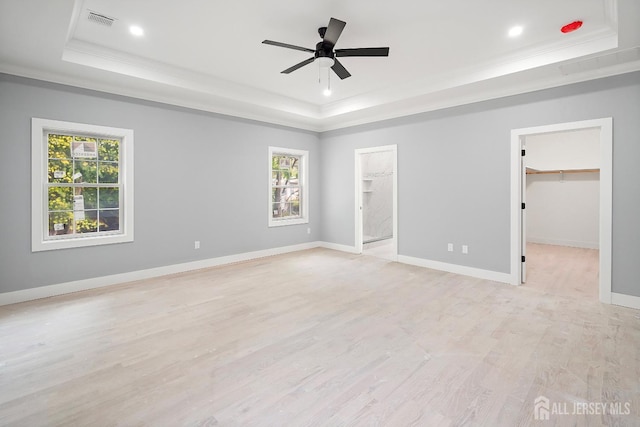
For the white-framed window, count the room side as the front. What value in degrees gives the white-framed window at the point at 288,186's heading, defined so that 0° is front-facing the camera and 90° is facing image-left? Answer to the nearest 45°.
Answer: approximately 315°

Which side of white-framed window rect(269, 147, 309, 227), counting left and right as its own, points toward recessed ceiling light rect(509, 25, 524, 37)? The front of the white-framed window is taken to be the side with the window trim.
front

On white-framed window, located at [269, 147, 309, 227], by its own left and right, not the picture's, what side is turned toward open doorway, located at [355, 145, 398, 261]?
front

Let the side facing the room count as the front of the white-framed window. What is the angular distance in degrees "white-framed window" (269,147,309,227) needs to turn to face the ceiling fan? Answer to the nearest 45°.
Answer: approximately 45° to its right

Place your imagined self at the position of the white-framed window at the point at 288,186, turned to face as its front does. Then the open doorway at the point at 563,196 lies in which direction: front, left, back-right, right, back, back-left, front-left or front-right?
front-left

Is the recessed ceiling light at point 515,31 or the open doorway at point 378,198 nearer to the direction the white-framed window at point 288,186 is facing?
the recessed ceiling light

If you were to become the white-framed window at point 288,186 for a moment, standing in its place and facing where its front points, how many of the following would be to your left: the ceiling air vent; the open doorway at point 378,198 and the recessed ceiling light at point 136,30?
1

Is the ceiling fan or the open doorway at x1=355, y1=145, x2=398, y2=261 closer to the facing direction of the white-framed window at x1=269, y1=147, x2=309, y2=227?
the ceiling fan

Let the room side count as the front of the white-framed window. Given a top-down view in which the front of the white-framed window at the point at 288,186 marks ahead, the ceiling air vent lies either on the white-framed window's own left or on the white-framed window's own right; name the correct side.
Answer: on the white-framed window's own right

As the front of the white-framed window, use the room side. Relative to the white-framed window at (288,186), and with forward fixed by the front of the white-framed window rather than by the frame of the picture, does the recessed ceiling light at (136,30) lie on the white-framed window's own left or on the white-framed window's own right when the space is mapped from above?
on the white-framed window's own right

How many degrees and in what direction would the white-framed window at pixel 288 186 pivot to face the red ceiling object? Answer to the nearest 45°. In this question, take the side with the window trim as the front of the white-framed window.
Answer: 0° — it already faces it
